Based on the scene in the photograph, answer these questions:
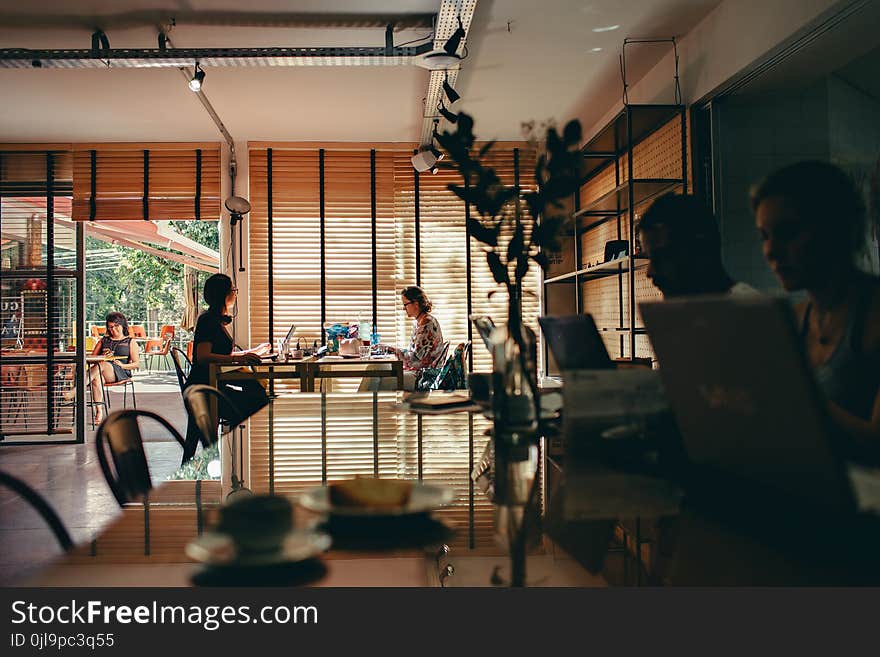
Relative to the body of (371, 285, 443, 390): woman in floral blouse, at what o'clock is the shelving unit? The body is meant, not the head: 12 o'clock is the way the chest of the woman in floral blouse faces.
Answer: The shelving unit is roughly at 6 o'clock from the woman in floral blouse.

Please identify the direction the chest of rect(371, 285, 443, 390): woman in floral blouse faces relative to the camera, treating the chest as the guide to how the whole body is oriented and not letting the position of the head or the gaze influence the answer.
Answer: to the viewer's left

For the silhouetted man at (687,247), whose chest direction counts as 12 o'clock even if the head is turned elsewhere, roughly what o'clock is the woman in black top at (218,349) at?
The woman in black top is roughly at 1 o'clock from the silhouetted man.

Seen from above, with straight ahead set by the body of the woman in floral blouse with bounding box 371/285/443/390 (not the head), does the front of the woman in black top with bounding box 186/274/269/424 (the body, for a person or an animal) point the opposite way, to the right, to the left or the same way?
the opposite way

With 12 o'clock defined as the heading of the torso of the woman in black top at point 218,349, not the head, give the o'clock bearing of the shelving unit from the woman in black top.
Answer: The shelving unit is roughly at 12 o'clock from the woman in black top.

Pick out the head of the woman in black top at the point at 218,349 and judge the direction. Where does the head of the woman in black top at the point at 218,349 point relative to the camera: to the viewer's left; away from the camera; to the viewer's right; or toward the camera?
to the viewer's right

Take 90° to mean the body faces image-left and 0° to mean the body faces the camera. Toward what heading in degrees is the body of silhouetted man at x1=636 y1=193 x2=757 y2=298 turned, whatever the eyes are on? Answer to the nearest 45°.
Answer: approximately 90°

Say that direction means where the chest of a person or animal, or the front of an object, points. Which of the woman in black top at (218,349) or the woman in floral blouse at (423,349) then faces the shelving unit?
the woman in black top

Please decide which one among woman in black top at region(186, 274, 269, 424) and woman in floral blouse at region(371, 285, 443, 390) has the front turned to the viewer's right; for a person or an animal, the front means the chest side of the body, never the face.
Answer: the woman in black top

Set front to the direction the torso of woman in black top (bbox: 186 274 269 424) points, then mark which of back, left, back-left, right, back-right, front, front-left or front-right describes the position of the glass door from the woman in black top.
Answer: back-left

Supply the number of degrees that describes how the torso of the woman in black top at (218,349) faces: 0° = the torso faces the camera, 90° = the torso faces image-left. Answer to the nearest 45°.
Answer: approximately 270°

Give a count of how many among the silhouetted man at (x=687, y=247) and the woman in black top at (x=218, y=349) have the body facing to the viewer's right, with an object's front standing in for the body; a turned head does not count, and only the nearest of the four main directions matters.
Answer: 1

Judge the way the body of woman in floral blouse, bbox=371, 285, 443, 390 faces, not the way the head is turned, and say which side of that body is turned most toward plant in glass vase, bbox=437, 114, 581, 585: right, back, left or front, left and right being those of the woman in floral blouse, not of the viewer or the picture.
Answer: left

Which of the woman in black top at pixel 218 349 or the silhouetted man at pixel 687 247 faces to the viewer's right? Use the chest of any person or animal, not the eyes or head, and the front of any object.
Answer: the woman in black top
